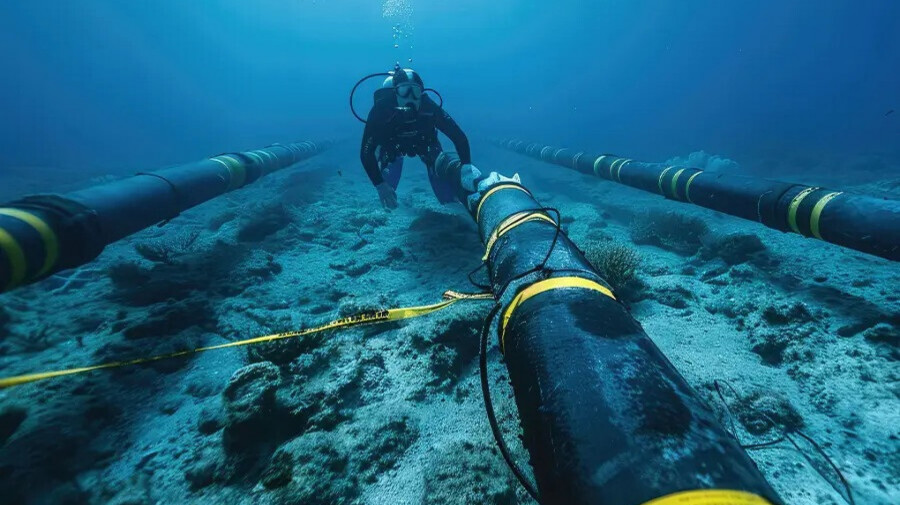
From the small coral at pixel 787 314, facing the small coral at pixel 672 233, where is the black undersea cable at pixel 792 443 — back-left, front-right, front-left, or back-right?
back-left

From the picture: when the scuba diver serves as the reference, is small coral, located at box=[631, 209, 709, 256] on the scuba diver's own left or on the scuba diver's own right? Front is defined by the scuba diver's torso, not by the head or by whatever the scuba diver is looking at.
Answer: on the scuba diver's own left

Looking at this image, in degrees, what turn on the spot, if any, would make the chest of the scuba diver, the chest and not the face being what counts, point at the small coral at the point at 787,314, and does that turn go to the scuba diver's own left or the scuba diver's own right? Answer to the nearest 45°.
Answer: approximately 45° to the scuba diver's own left

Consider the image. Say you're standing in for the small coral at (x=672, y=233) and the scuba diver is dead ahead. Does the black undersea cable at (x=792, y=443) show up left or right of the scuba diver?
left
